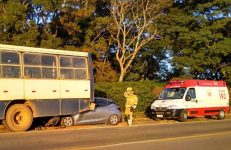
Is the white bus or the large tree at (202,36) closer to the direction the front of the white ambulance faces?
the white bus

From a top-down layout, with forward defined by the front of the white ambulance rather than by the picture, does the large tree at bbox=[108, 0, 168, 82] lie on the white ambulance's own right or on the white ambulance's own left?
on the white ambulance's own right

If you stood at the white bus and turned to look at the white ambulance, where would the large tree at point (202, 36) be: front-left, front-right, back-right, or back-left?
front-left

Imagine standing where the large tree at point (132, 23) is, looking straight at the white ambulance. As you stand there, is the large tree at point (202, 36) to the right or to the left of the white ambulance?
left

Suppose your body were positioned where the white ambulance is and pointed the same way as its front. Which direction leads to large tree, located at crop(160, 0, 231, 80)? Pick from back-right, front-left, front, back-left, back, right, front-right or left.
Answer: back-right

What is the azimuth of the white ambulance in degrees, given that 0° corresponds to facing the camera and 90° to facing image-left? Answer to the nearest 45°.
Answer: approximately 45°

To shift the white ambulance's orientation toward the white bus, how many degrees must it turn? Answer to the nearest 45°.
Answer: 0° — it already faces it

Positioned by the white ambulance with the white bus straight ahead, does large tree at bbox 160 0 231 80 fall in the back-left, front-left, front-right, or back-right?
back-right
